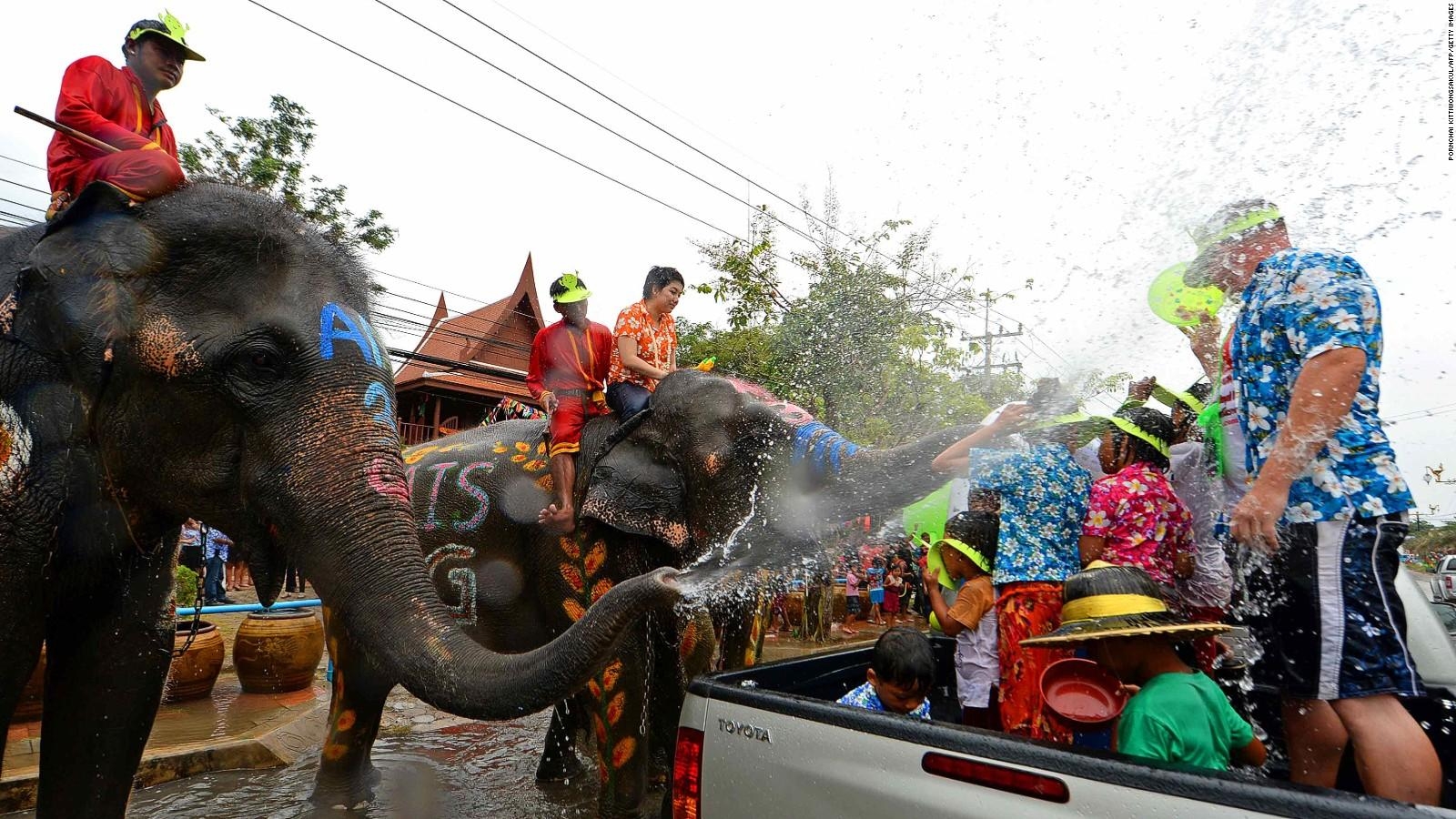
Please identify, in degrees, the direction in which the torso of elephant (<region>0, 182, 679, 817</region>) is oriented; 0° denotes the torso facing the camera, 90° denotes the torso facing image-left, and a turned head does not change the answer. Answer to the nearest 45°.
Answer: approximately 270°

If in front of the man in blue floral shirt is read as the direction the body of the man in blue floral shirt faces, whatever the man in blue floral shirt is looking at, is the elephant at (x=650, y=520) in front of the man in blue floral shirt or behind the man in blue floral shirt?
in front

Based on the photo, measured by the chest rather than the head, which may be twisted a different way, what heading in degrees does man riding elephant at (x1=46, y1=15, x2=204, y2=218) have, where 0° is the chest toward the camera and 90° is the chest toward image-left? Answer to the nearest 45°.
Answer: approximately 315°

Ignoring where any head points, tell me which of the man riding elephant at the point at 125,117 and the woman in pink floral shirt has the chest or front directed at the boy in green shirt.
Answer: the man riding elephant

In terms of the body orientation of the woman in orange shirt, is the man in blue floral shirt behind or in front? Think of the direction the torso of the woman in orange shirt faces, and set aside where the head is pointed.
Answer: in front

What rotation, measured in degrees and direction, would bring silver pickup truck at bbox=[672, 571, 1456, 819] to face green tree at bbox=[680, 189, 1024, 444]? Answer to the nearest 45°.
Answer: approximately 45° to its left

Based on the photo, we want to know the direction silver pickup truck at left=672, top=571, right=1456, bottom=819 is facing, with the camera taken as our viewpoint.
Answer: facing away from the viewer and to the right of the viewer

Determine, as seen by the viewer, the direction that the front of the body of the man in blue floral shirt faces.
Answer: to the viewer's left

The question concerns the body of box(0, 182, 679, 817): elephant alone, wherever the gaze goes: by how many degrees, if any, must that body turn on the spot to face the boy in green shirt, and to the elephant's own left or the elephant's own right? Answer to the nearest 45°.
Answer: approximately 45° to the elephant's own right

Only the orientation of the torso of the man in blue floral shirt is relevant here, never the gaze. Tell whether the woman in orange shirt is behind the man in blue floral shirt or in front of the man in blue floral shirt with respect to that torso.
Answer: in front

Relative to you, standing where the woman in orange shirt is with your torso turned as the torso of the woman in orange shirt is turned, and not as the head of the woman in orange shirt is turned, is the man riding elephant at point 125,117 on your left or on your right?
on your right

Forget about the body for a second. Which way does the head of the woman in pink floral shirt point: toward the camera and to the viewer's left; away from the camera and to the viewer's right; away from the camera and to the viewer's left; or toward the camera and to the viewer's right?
away from the camera and to the viewer's left

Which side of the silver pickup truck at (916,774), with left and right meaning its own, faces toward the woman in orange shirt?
left

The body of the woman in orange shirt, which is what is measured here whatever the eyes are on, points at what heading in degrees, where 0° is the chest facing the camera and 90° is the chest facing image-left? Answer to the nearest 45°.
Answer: approximately 315°

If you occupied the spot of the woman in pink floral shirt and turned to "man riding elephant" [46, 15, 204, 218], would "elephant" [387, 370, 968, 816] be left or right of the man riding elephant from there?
right

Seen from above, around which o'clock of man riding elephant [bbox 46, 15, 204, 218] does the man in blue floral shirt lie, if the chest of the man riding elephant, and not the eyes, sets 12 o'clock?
The man in blue floral shirt is roughly at 12 o'clock from the man riding elephant.
